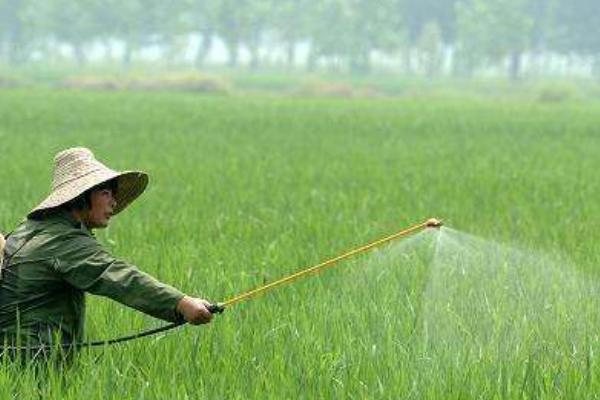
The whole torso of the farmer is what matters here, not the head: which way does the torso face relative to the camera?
to the viewer's right
